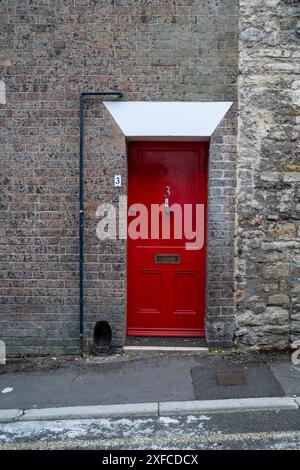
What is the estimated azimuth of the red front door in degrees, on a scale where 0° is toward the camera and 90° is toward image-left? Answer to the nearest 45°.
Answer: approximately 0°

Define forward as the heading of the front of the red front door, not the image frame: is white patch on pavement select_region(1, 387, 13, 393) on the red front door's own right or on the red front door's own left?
on the red front door's own right
